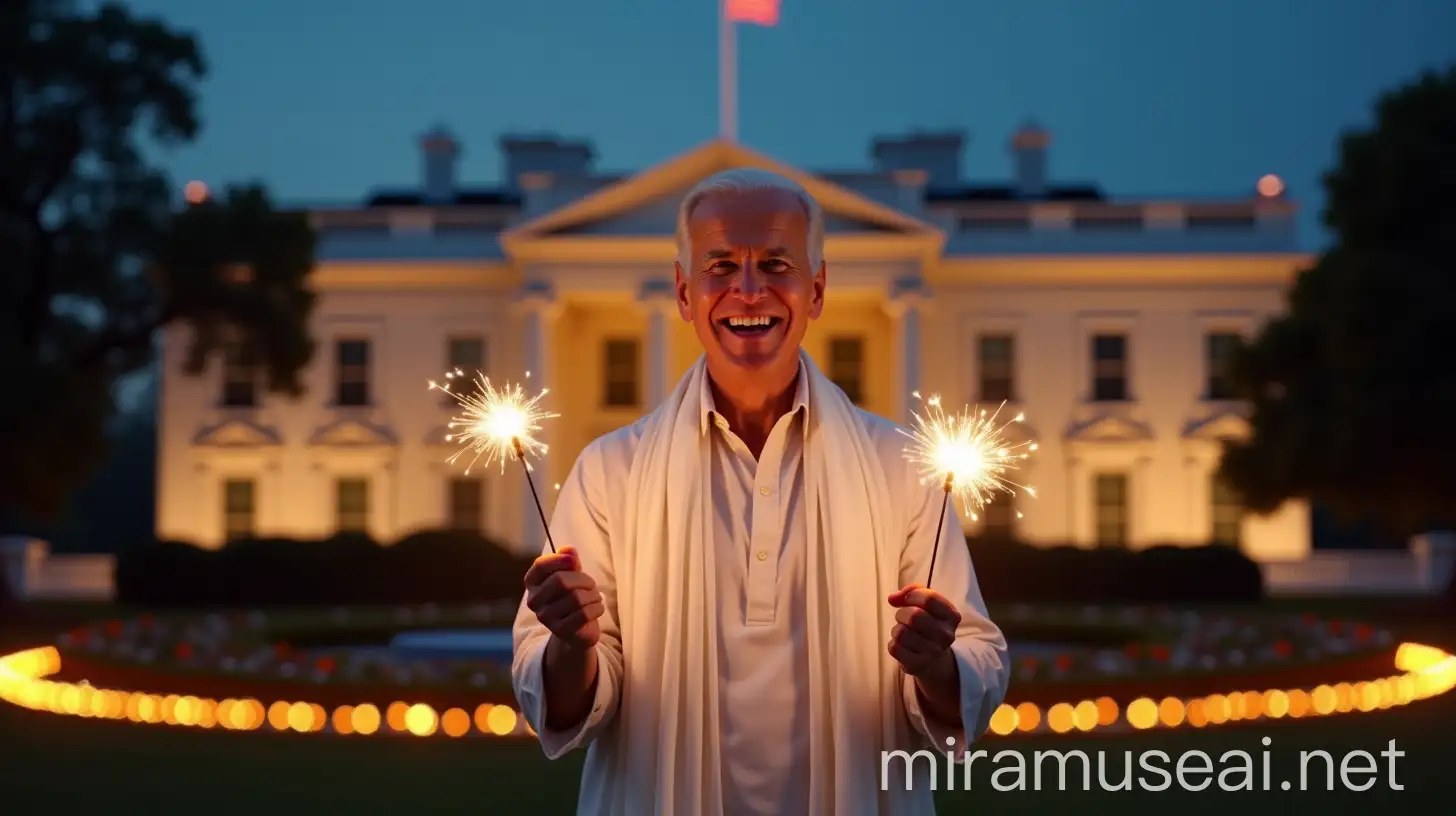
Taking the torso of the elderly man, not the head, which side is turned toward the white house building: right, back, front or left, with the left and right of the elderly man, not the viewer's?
back

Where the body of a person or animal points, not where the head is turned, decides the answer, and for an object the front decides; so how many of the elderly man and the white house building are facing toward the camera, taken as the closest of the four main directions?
2

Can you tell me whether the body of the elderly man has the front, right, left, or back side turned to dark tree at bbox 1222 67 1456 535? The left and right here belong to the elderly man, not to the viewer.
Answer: back

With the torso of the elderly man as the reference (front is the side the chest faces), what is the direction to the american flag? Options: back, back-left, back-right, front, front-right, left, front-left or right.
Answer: back

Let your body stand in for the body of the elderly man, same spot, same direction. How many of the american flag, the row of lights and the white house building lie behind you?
3

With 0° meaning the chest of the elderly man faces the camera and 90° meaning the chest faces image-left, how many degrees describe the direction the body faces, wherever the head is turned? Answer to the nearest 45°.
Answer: approximately 0°

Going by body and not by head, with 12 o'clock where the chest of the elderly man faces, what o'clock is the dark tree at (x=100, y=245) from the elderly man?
The dark tree is roughly at 5 o'clock from the elderly man.

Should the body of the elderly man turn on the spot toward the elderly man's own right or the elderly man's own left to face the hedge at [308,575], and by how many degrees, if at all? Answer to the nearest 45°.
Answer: approximately 180°
